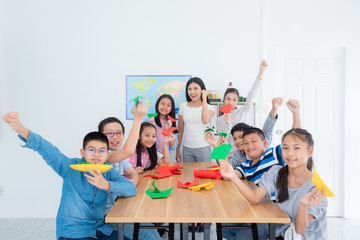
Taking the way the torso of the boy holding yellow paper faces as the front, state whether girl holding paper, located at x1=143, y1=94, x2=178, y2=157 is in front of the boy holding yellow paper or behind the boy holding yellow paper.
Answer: behind

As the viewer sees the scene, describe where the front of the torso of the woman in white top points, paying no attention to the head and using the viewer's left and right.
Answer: facing the viewer

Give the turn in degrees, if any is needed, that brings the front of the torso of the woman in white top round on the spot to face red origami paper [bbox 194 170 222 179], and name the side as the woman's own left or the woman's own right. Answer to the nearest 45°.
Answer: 0° — they already face it

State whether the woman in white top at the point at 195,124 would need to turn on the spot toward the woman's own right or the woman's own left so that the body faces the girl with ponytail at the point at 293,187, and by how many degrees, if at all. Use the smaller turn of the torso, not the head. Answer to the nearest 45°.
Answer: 0° — they already face them

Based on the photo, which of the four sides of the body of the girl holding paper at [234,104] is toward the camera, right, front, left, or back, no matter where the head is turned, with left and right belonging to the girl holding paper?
front

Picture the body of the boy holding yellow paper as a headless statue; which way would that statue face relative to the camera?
toward the camera

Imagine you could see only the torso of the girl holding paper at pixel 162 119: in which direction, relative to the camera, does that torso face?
toward the camera

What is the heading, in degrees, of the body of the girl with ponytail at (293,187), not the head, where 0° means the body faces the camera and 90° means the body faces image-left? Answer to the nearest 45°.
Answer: approximately 45°

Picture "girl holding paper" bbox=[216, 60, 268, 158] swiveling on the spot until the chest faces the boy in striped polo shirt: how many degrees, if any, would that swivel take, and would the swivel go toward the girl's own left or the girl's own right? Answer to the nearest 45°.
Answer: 0° — they already face them

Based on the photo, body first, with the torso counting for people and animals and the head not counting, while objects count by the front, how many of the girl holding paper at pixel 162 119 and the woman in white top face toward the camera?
2
